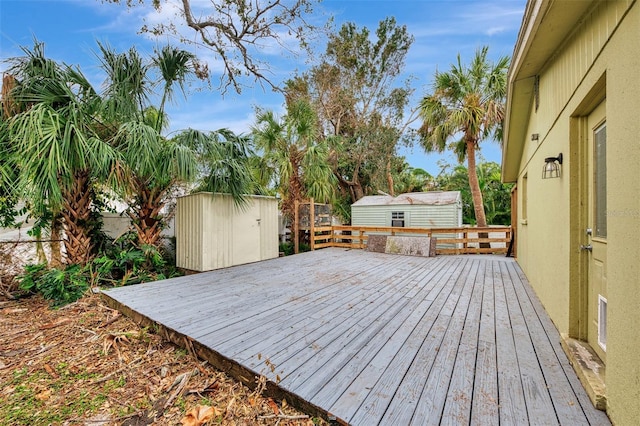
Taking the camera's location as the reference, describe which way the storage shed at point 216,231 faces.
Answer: facing the viewer and to the right of the viewer

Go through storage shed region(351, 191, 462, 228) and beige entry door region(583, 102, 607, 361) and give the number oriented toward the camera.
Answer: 1

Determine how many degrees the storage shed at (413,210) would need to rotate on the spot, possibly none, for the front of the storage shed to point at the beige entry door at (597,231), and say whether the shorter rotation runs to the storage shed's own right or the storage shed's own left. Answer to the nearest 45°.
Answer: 0° — it already faces it

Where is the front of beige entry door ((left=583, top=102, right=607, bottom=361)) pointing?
to the viewer's left

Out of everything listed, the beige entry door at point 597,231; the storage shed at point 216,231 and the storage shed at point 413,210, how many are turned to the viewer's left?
1

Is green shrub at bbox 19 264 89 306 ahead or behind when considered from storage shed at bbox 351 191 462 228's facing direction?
ahead

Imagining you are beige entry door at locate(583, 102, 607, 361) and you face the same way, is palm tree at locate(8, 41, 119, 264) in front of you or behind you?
in front

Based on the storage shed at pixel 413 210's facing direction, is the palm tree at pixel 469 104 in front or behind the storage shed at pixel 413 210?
in front

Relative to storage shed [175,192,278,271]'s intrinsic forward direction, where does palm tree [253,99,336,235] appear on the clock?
The palm tree is roughly at 9 o'clock from the storage shed.

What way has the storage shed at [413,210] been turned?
toward the camera
